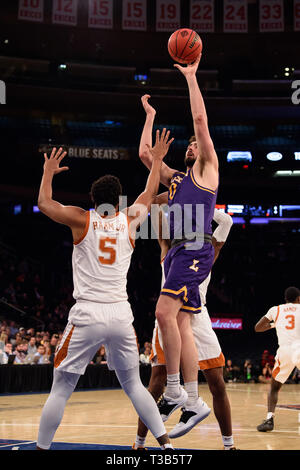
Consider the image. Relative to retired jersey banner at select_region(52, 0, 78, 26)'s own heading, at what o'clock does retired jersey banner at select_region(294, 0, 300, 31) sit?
retired jersey banner at select_region(294, 0, 300, 31) is roughly at 9 o'clock from retired jersey banner at select_region(52, 0, 78, 26).

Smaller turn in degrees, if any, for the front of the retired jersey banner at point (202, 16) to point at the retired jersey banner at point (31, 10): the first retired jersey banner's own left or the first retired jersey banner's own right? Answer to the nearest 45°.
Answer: approximately 90° to the first retired jersey banner's own right

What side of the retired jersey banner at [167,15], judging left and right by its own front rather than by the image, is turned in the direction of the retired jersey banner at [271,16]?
left

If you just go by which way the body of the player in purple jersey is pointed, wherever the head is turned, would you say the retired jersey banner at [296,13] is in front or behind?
behind

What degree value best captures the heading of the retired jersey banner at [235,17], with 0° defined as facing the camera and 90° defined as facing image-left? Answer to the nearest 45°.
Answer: approximately 0°

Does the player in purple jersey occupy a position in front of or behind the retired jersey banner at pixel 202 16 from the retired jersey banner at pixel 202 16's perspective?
in front

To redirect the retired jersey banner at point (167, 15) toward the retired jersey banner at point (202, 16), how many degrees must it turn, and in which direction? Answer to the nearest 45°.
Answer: approximately 90° to its left

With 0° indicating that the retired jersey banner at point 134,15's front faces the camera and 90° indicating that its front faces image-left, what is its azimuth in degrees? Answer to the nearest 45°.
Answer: approximately 0°
